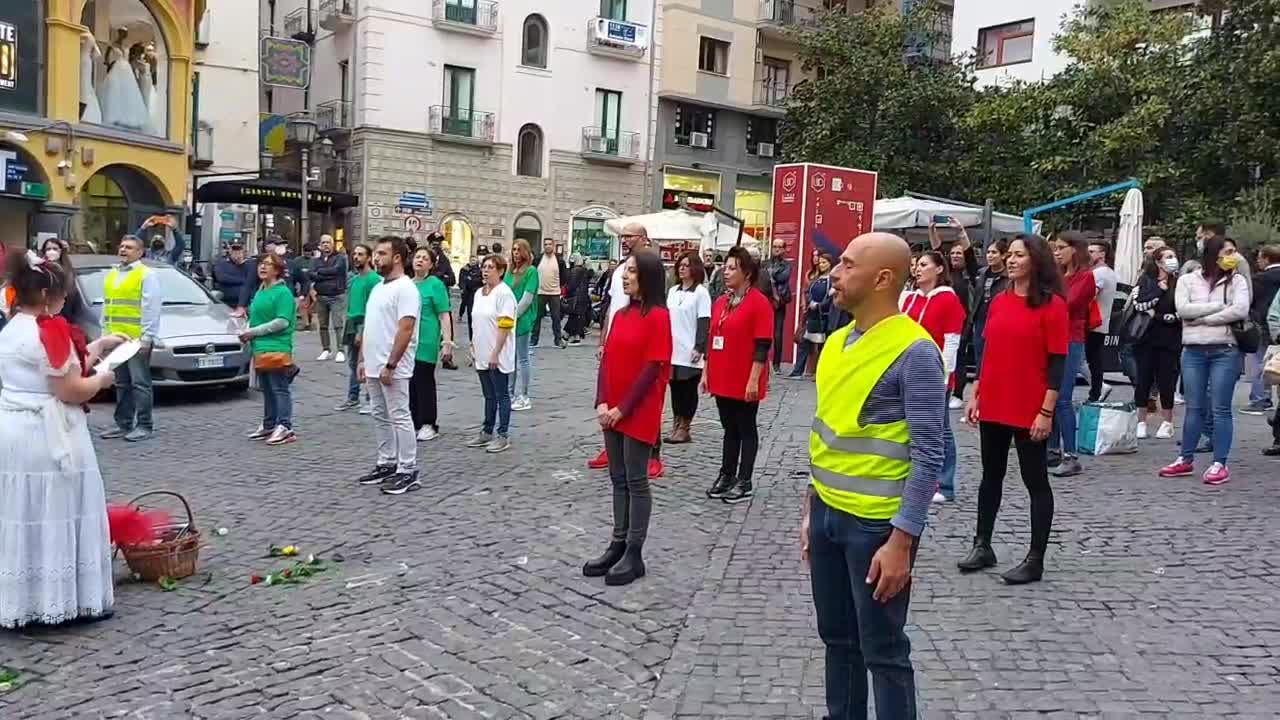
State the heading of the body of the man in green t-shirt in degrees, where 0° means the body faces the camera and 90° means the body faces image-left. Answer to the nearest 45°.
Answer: approximately 45°

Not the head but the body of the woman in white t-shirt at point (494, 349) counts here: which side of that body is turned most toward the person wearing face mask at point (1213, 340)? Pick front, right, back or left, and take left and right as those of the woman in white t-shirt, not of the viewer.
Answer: left

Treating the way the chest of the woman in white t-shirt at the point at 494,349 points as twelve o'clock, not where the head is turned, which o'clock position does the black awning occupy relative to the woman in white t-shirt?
The black awning is roughly at 4 o'clock from the woman in white t-shirt.

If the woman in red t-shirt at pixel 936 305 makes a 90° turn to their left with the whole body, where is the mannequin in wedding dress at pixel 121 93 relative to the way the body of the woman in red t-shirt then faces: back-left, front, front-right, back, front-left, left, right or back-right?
back

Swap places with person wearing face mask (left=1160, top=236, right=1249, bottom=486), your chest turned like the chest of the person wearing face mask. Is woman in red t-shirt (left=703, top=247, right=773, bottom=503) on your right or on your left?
on your right

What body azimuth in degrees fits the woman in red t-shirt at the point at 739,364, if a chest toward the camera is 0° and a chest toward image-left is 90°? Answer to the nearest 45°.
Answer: approximately 45°

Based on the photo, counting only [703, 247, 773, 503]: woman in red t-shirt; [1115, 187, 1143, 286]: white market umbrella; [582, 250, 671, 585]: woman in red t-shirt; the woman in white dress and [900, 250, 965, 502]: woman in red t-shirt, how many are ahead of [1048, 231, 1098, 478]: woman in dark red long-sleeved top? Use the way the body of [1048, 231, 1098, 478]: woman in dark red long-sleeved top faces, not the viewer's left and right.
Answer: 4

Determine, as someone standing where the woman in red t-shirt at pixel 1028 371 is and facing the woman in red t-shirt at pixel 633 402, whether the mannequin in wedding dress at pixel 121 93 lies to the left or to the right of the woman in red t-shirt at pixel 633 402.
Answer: right
